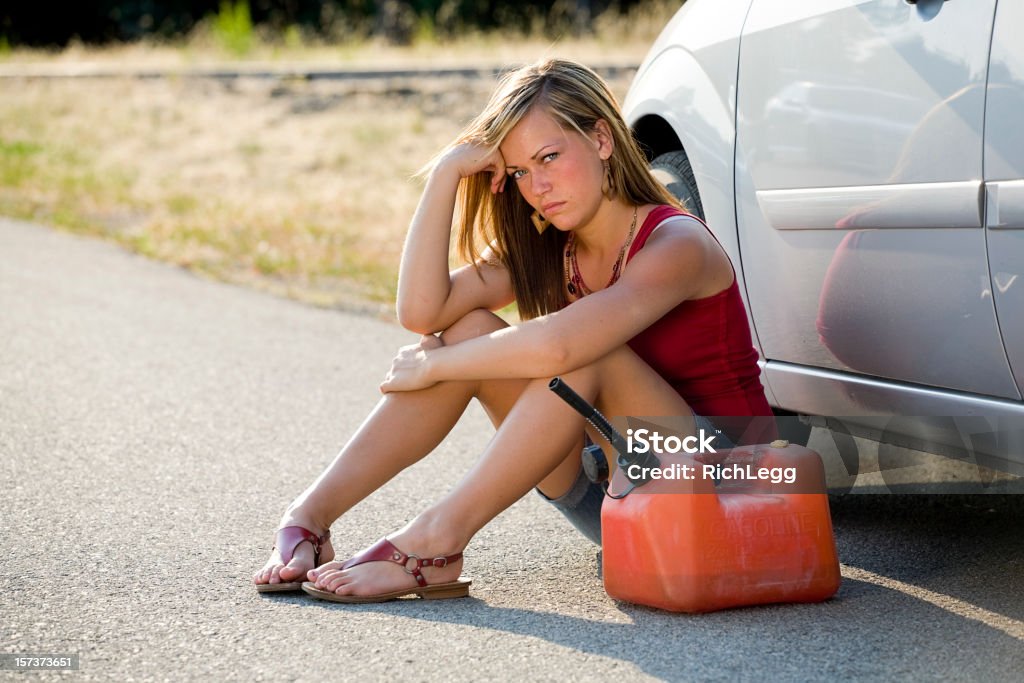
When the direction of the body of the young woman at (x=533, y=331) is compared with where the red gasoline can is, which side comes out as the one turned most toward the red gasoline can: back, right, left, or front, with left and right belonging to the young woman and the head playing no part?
left

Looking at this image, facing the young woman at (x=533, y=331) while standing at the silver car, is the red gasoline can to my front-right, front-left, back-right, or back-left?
front-left

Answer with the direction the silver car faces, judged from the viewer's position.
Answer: facing away from the viewer and to the left of the viewer

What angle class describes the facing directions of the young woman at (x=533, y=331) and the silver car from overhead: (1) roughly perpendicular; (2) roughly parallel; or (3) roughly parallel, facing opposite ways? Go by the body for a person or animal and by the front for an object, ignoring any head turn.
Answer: roughly perpendicular

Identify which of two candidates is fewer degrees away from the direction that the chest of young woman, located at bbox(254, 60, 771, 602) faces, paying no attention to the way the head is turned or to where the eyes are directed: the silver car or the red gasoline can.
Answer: the red gasoline can

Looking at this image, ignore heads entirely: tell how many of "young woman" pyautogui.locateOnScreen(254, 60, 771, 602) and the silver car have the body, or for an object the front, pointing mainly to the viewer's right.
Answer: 0

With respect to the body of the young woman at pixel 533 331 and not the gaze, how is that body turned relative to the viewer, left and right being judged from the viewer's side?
facing the viewer and to the left of the viewer

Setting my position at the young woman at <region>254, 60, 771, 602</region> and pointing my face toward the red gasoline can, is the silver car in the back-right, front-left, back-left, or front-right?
front-left

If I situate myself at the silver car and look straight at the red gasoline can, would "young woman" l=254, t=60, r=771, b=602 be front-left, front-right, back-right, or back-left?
front-right
